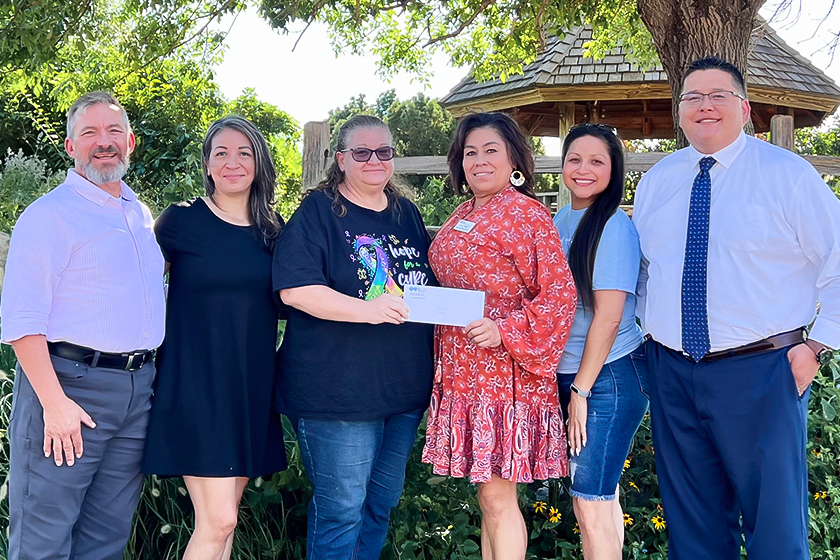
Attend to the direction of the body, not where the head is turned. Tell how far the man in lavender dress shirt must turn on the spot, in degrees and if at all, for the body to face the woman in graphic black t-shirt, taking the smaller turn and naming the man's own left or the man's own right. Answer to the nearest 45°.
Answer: approximately 45° to the man's own left

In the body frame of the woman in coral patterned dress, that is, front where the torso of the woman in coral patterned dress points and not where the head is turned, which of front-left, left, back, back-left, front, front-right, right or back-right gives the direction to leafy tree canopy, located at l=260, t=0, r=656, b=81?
back-right

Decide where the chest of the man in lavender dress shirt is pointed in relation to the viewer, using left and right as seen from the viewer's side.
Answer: facing the viewer and to the right of the viewer

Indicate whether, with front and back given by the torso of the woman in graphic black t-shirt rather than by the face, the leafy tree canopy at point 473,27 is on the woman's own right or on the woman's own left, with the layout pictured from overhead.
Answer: on the woman's own left

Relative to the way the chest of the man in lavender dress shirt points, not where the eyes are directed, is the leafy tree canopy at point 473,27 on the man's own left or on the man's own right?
on the man's own left

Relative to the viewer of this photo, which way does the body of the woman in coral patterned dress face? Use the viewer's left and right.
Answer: facing the viewer and to the left of the viewer

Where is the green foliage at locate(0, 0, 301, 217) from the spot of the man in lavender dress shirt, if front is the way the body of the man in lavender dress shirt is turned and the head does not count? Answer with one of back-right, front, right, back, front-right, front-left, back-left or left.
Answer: back-left

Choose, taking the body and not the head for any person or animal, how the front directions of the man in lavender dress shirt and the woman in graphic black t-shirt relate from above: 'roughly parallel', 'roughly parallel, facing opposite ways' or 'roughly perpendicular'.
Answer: roughly parallel

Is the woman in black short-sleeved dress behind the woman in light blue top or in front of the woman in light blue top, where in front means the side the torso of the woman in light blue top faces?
in front
